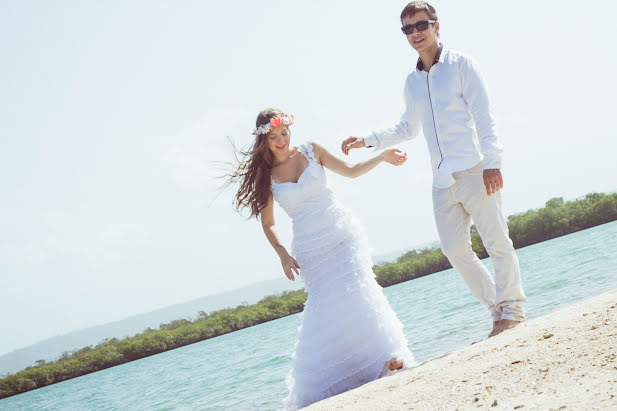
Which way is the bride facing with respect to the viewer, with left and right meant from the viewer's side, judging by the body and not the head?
facing the viewer

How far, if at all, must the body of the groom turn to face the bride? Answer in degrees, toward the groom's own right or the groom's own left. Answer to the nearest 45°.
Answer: approximately 45° to the groom's own right

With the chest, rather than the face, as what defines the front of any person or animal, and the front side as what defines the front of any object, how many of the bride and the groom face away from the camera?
0

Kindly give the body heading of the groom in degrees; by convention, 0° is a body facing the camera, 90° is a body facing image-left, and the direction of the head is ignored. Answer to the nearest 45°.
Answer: approximately 45°
